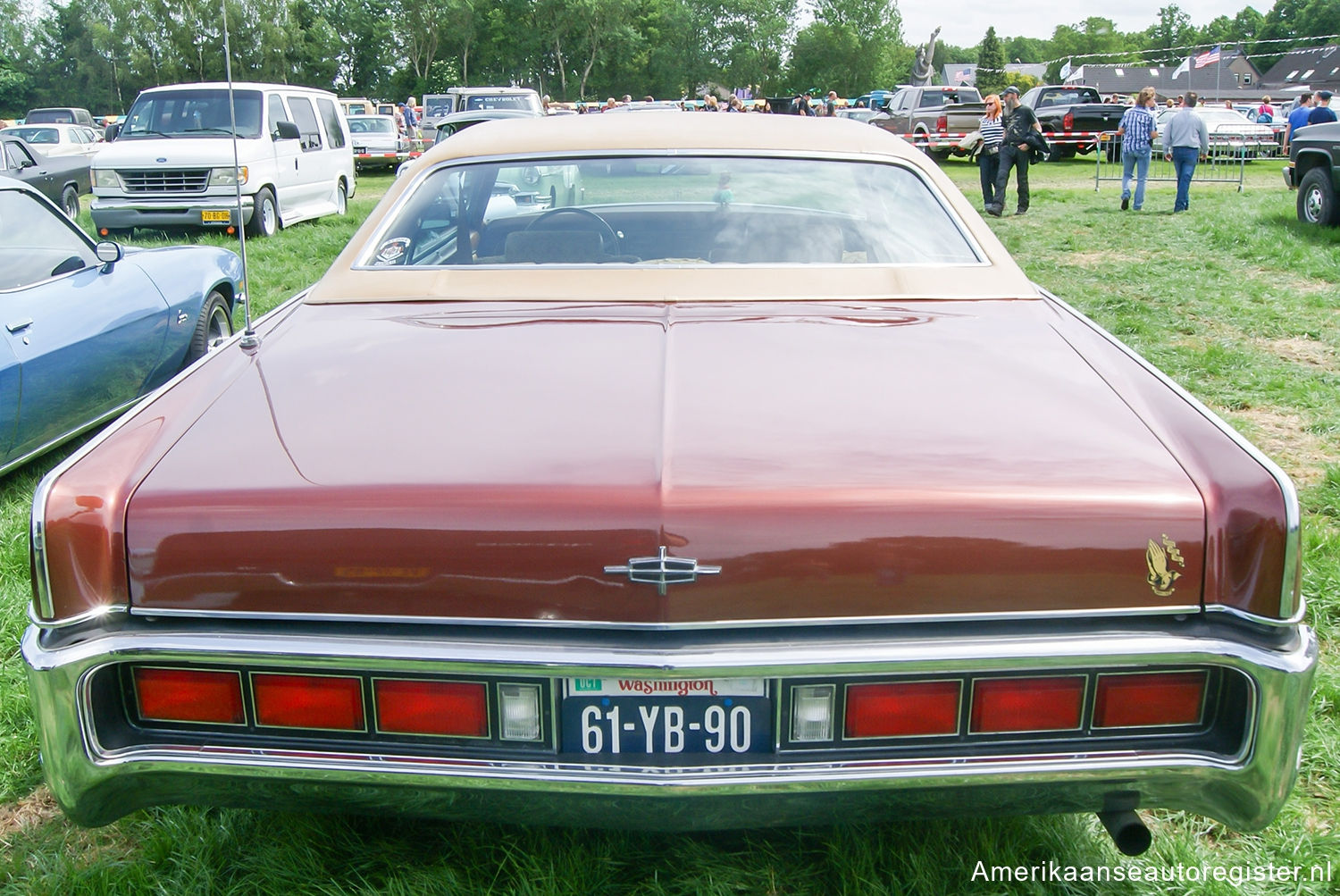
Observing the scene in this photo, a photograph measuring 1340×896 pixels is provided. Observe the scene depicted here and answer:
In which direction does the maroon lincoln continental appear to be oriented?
away from the camera

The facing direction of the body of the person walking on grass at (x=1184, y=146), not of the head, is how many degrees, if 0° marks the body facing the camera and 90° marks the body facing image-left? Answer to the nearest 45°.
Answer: approximately 180°

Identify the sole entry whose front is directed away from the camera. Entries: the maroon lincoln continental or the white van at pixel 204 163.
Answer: the maroon lincoln continental

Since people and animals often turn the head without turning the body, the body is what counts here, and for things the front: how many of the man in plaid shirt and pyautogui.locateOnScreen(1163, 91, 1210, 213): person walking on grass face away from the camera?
2

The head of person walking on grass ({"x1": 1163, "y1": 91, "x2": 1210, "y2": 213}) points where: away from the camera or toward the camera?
away from the camera

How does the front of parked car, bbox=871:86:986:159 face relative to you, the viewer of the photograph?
facing away from the viewer and to the left of the viewer

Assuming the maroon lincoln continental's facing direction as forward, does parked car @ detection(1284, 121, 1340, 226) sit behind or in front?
in front

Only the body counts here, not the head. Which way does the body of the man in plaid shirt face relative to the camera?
away from the camera

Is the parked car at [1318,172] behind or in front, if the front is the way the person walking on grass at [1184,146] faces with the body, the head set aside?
behind

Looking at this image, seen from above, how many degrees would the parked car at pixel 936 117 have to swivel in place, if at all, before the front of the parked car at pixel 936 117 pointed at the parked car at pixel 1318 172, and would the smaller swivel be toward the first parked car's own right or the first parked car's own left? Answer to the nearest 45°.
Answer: approximately 135° to the first parked car's own left

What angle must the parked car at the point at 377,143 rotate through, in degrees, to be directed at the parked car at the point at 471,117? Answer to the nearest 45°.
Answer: approximately 180°
